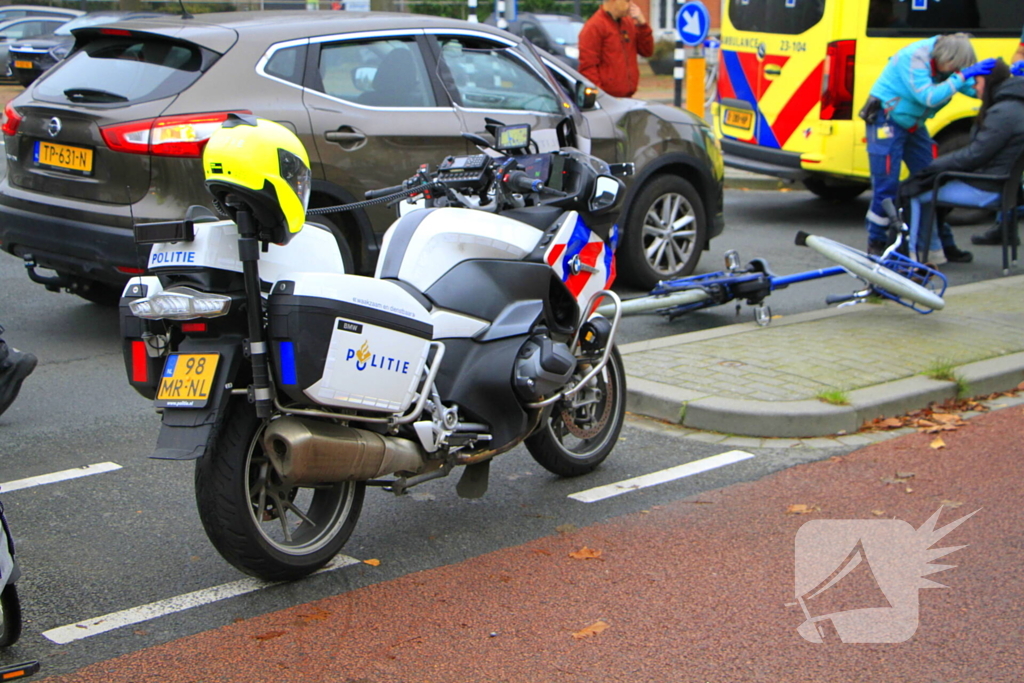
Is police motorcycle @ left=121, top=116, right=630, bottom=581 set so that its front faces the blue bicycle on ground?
yes

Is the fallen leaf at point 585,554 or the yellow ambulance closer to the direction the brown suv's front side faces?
the yellow ambulance

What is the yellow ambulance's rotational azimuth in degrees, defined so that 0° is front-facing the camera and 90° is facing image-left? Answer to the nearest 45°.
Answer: approximately 225°

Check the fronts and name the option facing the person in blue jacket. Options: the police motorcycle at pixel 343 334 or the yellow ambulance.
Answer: the police motorcycle

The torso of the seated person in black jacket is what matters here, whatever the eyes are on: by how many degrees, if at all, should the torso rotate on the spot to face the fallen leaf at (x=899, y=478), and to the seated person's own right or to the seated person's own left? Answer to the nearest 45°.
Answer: approximately 90° to the seated person's own left

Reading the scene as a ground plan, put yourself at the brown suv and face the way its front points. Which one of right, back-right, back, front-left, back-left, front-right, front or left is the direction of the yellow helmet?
back-right

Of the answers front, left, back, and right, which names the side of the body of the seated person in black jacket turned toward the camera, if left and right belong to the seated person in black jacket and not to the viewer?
left

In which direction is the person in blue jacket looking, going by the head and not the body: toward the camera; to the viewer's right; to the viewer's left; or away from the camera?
to the viewer's right

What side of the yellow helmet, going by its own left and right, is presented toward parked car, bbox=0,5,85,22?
left

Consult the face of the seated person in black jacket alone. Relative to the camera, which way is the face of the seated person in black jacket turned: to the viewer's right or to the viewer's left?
to the viewer's left

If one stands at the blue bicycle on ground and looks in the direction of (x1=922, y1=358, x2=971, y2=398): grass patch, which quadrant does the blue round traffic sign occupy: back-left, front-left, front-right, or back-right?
back-left

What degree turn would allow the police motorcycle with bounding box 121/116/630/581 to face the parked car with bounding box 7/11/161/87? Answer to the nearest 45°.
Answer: approximately 45° to its left

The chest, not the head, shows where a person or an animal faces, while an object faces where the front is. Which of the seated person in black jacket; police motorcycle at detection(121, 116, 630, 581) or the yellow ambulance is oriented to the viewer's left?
the seated person in black jacket

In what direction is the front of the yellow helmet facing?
to the viewer's right
